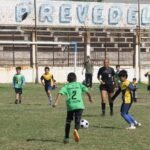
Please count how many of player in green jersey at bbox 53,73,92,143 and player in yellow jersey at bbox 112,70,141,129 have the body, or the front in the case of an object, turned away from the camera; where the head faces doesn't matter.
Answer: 1

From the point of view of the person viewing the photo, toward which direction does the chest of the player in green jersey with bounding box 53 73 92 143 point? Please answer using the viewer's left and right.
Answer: facing away from the viewer

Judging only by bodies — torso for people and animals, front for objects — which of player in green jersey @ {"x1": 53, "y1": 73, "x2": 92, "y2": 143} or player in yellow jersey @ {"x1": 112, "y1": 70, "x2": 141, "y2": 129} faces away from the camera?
the player in green jersey

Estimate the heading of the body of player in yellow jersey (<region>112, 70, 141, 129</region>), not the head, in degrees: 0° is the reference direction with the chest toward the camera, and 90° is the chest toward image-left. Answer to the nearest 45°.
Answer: approximately 90°

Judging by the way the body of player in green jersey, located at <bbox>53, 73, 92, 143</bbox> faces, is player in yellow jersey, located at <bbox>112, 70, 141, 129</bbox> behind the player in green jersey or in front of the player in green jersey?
in front
